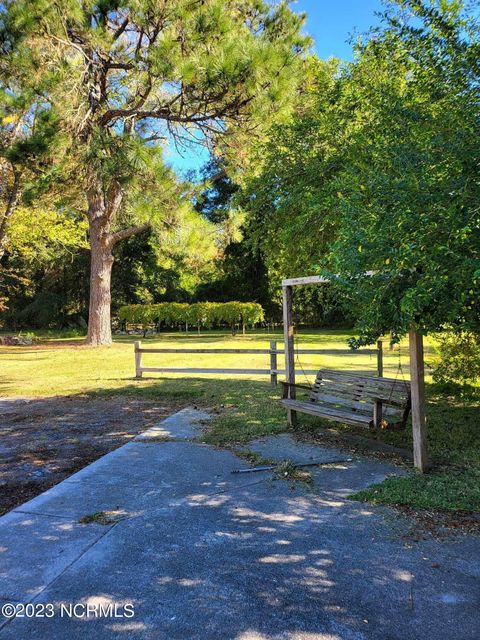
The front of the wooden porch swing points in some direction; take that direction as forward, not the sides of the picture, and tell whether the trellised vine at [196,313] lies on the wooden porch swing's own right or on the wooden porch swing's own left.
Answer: on the wooden porch swing's own right

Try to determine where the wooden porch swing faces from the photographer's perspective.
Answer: facing the viewer and to the left of the viewer

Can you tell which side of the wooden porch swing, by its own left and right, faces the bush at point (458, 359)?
back

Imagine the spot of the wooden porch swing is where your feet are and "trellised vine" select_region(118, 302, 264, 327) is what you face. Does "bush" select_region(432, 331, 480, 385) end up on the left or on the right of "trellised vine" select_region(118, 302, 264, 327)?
right

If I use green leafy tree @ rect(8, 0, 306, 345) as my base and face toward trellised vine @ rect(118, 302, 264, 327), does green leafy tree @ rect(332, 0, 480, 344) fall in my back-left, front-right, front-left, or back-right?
back-right

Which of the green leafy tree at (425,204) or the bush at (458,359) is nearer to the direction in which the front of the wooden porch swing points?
the green leafy tree

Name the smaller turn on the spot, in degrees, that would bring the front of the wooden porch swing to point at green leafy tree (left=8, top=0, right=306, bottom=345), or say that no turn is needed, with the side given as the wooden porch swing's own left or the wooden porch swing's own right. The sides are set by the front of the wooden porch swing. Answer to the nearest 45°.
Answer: approximately 90° to the wooden porch swing's own right
